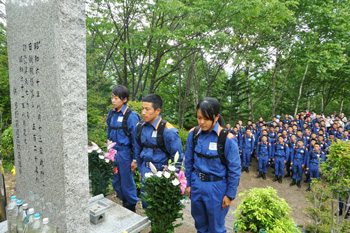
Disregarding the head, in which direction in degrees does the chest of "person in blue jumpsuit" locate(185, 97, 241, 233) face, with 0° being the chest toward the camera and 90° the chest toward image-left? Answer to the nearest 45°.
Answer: approximately 45°

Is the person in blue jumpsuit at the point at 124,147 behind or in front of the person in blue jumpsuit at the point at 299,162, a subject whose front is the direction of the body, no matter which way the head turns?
in front

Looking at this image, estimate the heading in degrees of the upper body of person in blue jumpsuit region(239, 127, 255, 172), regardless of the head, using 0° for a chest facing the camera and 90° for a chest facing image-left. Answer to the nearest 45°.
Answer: approximately 0°

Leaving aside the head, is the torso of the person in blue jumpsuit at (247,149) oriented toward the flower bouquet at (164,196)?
yes

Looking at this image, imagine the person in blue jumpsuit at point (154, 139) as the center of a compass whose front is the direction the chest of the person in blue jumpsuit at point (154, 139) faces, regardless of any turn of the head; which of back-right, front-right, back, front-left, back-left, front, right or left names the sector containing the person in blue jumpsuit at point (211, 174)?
left

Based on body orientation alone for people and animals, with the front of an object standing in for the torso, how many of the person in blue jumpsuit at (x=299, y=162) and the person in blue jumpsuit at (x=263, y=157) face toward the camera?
2

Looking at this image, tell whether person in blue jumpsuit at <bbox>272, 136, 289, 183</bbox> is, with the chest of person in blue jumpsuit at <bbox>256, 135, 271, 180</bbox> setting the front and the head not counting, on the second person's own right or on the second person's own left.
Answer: on the second person's own left

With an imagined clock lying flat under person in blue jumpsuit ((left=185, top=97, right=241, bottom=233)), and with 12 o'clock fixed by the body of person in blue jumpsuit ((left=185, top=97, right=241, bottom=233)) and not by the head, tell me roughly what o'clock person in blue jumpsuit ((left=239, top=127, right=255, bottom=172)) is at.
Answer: person in blue jumpsuit ((left=239, top=127, right=255, bottom=172)) is roughly at 5 o'clock from person in blue jumpsuit ((left=185, top=97, right=241, bottom=233)).

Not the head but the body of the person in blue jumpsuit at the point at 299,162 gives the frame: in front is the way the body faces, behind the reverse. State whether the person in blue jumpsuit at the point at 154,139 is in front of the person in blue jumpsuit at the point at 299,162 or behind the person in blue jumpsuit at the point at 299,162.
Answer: in front

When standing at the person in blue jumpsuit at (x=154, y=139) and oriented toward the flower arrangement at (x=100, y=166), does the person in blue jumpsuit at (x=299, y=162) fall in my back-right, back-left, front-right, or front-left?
back-right
